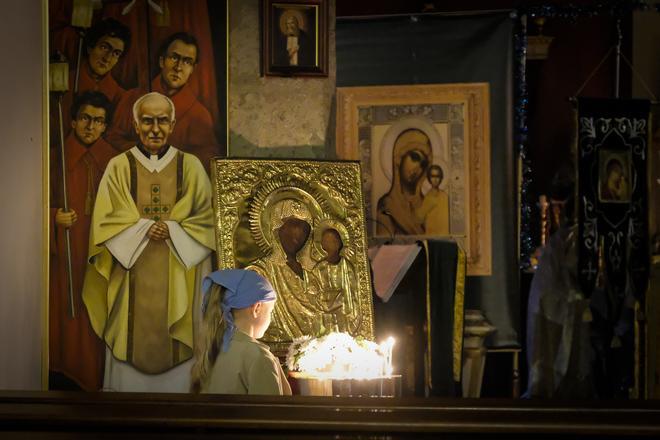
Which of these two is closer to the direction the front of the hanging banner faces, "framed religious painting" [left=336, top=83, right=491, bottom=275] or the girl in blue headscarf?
the girl in blue headscarf

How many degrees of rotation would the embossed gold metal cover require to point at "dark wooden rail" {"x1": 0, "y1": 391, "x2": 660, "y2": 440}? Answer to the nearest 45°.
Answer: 0° — it already faces it

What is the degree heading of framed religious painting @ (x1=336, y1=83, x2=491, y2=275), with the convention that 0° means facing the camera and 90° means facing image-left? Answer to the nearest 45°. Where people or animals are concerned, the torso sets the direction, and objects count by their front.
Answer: approximately 0°

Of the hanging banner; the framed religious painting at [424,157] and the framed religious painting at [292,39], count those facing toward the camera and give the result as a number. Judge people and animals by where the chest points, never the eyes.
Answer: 3

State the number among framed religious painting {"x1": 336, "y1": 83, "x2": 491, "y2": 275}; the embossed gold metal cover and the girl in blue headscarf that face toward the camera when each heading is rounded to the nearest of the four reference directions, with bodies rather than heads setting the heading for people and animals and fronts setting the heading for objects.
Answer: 2

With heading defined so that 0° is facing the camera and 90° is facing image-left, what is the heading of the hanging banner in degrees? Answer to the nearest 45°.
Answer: approximately 0°
